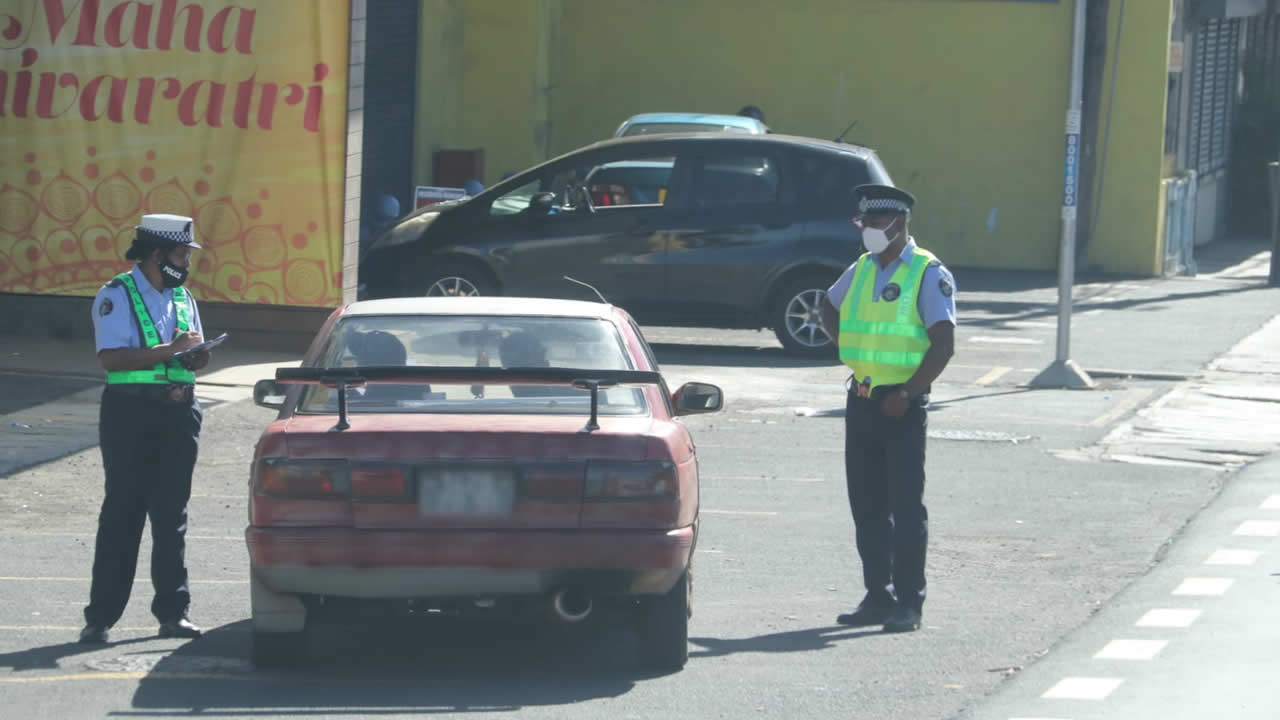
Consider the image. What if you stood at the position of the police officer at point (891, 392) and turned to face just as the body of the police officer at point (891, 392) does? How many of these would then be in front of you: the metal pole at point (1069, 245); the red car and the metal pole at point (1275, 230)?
1

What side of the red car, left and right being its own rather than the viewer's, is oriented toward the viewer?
back

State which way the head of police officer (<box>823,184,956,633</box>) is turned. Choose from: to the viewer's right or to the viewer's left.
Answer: to the viewer's left

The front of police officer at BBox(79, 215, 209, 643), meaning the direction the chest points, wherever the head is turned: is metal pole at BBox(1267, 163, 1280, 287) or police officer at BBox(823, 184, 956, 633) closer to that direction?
the police officer

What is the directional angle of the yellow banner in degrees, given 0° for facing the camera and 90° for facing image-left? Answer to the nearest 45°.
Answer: approximately 0°

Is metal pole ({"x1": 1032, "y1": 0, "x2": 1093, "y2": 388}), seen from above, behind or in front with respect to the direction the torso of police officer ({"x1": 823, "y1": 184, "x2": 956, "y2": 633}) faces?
behind

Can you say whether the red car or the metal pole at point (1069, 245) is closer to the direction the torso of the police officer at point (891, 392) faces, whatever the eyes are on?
the red car

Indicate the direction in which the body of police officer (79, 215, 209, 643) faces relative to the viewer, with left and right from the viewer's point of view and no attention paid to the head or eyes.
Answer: facing the viewer and to the right of the viewer

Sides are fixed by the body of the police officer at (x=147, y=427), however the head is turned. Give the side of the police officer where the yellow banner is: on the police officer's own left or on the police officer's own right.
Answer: on the police officer's own left

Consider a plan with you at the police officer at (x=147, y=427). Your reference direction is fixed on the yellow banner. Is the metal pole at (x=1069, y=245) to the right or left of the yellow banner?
right

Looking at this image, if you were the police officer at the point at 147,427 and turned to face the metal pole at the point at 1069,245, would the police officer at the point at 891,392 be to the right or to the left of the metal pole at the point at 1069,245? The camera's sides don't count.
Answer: right

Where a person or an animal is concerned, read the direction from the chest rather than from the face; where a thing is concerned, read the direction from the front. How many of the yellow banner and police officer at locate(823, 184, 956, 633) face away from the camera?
0

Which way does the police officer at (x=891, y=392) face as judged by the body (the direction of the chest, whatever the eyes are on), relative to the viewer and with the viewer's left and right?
facing the viewer and to the left of the viewer

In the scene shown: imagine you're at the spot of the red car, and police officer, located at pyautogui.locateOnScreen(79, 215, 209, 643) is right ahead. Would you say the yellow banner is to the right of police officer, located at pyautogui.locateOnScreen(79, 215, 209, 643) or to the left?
right
